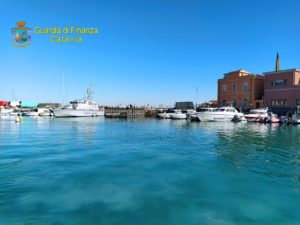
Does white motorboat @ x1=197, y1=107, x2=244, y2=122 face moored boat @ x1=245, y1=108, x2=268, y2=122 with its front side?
no

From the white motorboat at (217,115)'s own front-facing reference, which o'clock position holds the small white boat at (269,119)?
The small white boat is roughly at 6 o'clock from the white motorboat.

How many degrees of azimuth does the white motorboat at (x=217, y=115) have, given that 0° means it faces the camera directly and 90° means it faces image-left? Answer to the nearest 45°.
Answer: approximately 90°
